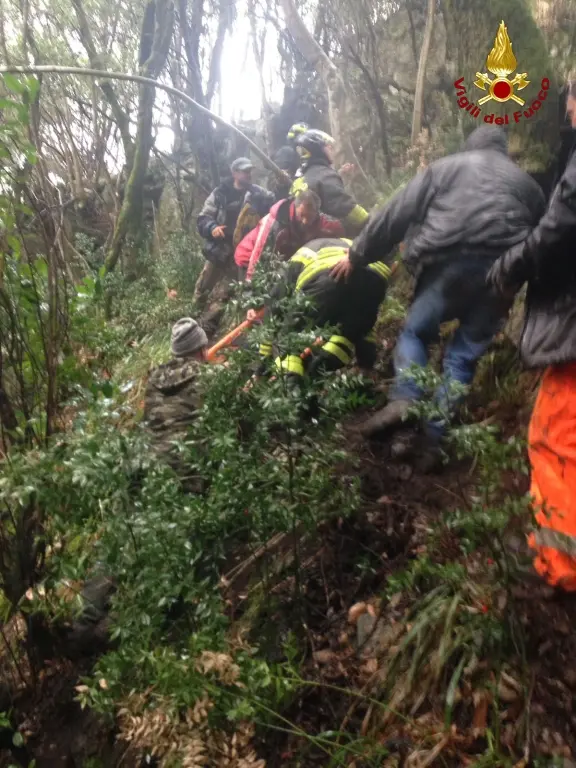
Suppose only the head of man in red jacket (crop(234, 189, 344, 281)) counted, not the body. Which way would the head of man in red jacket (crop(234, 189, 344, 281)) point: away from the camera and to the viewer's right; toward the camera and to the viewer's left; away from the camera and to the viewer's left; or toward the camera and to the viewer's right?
toward the camera and to the viewer's left

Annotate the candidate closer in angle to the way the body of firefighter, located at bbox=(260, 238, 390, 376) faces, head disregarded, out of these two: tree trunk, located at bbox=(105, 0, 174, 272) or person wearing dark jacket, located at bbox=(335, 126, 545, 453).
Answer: the tree trunk
